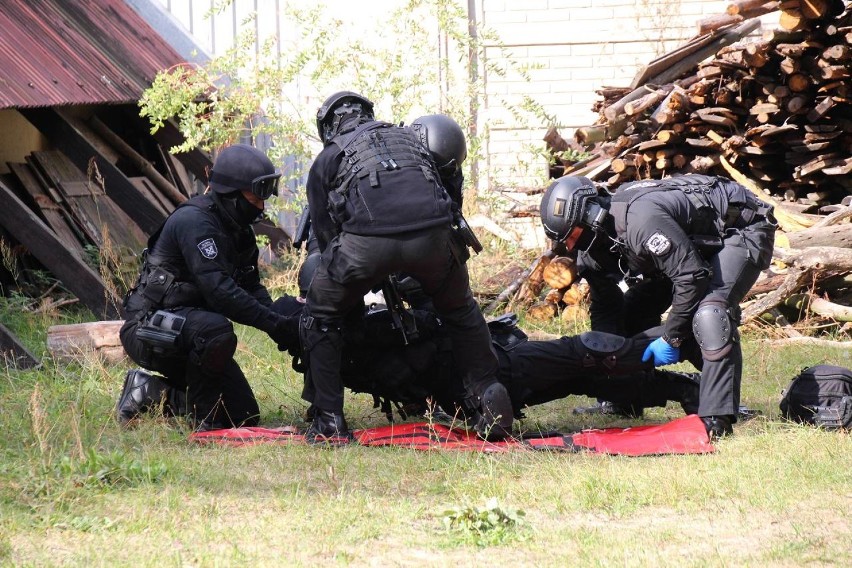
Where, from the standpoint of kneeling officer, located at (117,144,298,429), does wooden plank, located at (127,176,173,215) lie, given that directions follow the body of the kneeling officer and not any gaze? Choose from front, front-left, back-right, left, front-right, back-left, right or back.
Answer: left

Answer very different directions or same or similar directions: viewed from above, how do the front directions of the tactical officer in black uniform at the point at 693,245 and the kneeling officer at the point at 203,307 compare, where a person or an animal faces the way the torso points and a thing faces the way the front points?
very different directions

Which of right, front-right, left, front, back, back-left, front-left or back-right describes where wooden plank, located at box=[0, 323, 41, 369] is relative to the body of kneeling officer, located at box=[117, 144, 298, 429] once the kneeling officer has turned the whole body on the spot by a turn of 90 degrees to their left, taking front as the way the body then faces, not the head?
front-left

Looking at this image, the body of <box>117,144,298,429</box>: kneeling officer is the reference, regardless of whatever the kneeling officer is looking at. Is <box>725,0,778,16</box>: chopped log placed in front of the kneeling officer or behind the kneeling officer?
in front

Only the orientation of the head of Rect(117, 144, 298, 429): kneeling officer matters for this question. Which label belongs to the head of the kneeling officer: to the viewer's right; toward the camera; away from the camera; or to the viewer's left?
to the viewer's right

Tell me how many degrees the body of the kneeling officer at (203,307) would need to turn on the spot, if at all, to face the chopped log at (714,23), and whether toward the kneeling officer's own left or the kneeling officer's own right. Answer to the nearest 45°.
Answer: approximately 45° to the kneeling officer's own left

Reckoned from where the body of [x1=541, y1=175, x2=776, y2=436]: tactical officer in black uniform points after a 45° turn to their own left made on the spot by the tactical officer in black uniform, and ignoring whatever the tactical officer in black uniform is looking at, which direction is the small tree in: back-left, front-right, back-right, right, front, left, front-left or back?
right

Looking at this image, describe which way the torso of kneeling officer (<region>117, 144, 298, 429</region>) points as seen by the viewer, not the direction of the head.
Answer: to the viewer's right

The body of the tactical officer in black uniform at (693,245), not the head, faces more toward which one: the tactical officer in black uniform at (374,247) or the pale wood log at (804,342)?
the tactical officer in black uniform

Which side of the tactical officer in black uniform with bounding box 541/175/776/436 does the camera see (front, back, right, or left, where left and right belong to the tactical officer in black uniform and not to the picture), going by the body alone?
left

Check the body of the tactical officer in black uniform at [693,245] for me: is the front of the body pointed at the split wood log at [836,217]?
no

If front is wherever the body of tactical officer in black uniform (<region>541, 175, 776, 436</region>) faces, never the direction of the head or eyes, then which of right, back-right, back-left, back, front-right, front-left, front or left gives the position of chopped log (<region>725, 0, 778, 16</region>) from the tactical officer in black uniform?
right

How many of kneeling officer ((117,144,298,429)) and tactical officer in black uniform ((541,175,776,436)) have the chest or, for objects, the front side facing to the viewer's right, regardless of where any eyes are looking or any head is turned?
1

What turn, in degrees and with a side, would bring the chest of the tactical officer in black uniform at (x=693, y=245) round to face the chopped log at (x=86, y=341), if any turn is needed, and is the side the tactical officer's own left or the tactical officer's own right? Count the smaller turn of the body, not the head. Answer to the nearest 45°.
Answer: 0° — they already face it
